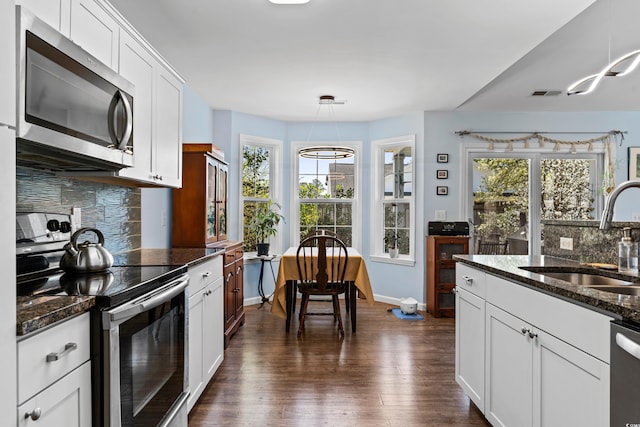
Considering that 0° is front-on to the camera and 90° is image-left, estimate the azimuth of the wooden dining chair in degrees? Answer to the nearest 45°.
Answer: approximately 180°

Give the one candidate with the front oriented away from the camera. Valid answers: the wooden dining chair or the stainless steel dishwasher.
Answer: the wooden dining chair

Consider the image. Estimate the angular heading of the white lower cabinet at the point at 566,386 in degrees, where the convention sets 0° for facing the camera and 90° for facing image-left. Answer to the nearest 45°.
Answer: approximately 45°

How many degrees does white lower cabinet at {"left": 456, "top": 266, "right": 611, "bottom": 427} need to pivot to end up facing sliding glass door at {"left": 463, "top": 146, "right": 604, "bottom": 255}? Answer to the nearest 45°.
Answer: approximately 135° to its right

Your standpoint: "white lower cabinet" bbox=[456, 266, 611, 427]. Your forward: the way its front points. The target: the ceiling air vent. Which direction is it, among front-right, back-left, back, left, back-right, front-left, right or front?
back-right

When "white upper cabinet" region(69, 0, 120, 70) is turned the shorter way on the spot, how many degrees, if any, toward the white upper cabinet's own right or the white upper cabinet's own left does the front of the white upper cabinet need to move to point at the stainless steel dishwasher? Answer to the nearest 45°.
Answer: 0° — it already faces it

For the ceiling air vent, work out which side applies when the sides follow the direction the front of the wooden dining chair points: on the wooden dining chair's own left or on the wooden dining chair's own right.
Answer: on the wooden dining chair's own right

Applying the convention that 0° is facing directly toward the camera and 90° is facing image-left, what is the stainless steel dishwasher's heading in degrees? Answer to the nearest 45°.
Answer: approximately 45°

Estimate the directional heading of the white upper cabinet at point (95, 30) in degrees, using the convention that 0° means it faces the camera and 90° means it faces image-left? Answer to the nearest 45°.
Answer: approximately 315°

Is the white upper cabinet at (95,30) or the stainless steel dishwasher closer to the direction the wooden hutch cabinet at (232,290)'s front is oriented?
the stainless steel dishwasher

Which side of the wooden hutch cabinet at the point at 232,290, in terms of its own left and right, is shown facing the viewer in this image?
right

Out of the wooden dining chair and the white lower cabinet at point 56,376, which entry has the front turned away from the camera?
the wooden dining chair

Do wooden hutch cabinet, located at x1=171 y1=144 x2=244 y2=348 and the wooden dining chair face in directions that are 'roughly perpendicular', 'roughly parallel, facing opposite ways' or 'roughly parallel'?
roughly perpendicular
